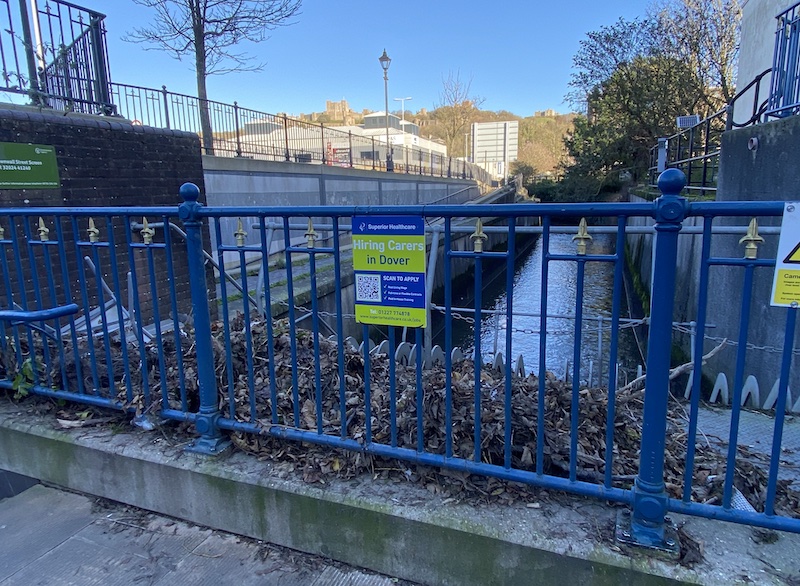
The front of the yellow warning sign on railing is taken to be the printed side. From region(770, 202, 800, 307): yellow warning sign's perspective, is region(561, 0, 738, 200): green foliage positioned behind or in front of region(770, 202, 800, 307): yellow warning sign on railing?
behind

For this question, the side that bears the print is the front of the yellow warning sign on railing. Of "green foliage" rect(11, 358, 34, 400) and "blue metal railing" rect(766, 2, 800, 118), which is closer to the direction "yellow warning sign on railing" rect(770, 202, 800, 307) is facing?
the green foliage

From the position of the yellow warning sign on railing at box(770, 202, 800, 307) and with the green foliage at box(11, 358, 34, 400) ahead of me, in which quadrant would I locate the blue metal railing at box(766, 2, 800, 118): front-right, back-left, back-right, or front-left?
back-right

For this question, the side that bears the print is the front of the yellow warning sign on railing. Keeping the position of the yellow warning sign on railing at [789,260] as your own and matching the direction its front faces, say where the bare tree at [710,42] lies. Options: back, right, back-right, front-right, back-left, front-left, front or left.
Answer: back

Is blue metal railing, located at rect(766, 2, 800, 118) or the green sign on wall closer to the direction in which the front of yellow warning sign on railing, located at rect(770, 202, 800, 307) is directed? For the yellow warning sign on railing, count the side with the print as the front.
the green sign on wall

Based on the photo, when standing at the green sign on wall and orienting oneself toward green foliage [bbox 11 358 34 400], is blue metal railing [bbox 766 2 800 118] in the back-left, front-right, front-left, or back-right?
front-left
